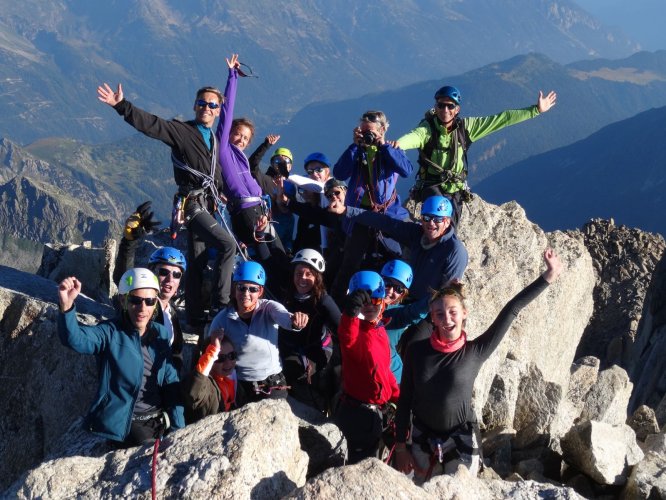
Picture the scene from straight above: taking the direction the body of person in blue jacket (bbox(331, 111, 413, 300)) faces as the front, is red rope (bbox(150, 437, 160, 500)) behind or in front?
in front

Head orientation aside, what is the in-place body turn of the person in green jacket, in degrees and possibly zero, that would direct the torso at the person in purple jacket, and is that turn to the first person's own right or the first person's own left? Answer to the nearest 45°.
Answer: approximately 90° to the first person's own right

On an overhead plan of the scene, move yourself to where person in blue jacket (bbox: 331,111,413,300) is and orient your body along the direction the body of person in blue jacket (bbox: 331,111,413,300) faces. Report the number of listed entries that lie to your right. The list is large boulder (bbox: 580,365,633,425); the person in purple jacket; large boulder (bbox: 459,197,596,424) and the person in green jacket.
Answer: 1

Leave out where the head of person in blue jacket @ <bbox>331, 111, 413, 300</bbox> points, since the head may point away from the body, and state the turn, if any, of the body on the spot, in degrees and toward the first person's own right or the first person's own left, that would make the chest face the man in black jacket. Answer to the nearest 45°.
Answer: approximately 90° to the first person's own right

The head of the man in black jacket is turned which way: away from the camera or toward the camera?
toward the camera

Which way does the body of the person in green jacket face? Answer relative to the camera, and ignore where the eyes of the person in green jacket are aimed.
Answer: toward the camera

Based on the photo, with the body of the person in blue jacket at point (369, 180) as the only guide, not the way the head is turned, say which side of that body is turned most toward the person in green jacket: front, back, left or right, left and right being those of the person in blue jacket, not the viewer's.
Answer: left

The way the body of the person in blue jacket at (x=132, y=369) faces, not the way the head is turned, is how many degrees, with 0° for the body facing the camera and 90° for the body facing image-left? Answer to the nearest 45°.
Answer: approximately 315°

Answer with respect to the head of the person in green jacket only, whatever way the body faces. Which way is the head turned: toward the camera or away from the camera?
toward the camera

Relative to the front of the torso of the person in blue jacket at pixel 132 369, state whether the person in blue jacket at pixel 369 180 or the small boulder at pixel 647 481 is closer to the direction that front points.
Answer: the small boulder

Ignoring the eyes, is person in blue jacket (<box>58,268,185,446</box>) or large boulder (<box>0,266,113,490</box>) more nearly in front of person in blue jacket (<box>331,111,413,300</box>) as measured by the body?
the person in blue jacket

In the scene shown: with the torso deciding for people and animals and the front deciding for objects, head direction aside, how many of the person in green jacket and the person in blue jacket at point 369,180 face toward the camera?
2

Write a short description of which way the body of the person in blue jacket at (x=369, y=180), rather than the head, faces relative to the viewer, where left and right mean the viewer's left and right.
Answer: facing the viewer
